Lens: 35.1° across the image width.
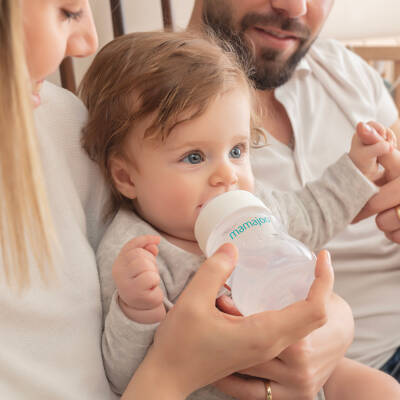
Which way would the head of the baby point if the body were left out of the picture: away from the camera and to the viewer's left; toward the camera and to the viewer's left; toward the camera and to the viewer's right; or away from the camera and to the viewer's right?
toward the camera and to the viewer's right

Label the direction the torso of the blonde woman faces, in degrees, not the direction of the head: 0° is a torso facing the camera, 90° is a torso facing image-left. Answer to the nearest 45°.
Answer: approximately 270°

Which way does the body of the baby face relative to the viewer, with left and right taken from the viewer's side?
facing the viewer and to the right of the viewer

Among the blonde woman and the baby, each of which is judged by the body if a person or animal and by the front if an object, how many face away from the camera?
0

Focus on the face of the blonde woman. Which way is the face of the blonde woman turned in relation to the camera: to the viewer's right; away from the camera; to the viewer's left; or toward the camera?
to the viewer's right
